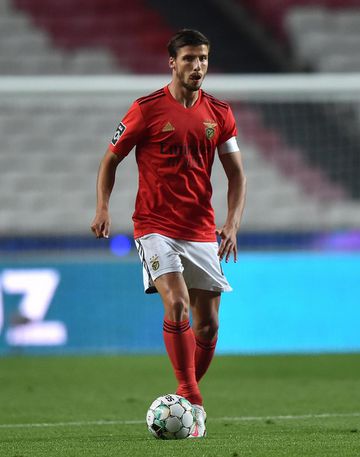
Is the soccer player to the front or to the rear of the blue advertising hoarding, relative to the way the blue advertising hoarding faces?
to the front

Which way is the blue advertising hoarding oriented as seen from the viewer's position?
toward the camera

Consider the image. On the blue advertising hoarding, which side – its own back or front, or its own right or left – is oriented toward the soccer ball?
front
